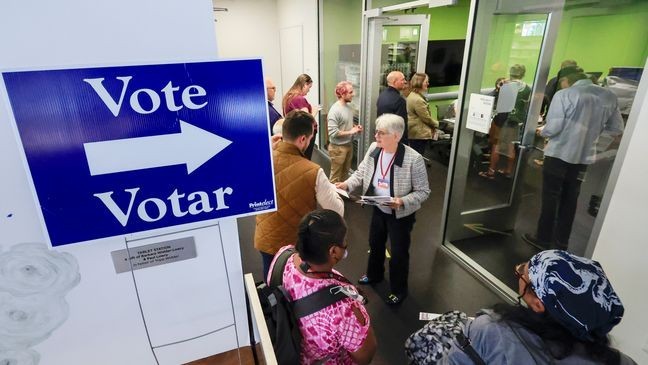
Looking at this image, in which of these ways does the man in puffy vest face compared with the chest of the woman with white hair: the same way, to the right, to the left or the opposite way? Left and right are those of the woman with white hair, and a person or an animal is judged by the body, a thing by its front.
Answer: the opposite way

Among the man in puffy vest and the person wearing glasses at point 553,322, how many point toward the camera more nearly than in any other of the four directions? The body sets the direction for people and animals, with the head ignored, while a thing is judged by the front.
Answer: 0

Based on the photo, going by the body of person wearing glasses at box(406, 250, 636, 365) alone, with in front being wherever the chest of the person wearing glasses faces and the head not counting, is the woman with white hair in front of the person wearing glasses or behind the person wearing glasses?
in front

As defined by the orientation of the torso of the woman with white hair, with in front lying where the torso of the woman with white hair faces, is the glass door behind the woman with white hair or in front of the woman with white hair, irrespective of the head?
behind

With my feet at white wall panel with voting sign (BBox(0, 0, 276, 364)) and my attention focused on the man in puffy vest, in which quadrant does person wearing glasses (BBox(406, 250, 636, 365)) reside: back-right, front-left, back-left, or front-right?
front-right

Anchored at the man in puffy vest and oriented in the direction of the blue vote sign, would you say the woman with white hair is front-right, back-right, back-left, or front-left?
back-left

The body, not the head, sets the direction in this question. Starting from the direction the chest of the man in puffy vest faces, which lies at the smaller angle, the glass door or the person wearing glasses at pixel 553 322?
the glass door

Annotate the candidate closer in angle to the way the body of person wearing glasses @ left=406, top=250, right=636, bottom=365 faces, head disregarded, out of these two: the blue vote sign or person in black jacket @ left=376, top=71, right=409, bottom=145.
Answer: the person in black jacket

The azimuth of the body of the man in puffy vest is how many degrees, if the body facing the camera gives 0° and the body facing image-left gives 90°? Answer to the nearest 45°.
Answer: approximately 225°

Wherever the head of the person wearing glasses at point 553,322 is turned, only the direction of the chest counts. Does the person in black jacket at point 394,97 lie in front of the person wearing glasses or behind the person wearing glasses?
in front

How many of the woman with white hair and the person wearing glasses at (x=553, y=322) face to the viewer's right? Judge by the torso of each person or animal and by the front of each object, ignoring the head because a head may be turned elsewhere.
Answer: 0

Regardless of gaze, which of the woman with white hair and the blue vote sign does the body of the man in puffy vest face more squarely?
the woman with white hair

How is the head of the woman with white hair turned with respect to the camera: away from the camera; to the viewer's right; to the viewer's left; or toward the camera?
to the viewer's left

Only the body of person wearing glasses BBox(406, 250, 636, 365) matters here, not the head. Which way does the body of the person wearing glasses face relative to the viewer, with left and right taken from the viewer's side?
facing away from the viewer and to the left of the viewer

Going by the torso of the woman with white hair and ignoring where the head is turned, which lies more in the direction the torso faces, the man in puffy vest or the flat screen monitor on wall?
the man in puffy vest

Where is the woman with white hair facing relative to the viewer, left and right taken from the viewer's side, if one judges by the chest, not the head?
facing the viewer and to the left of the viewer
